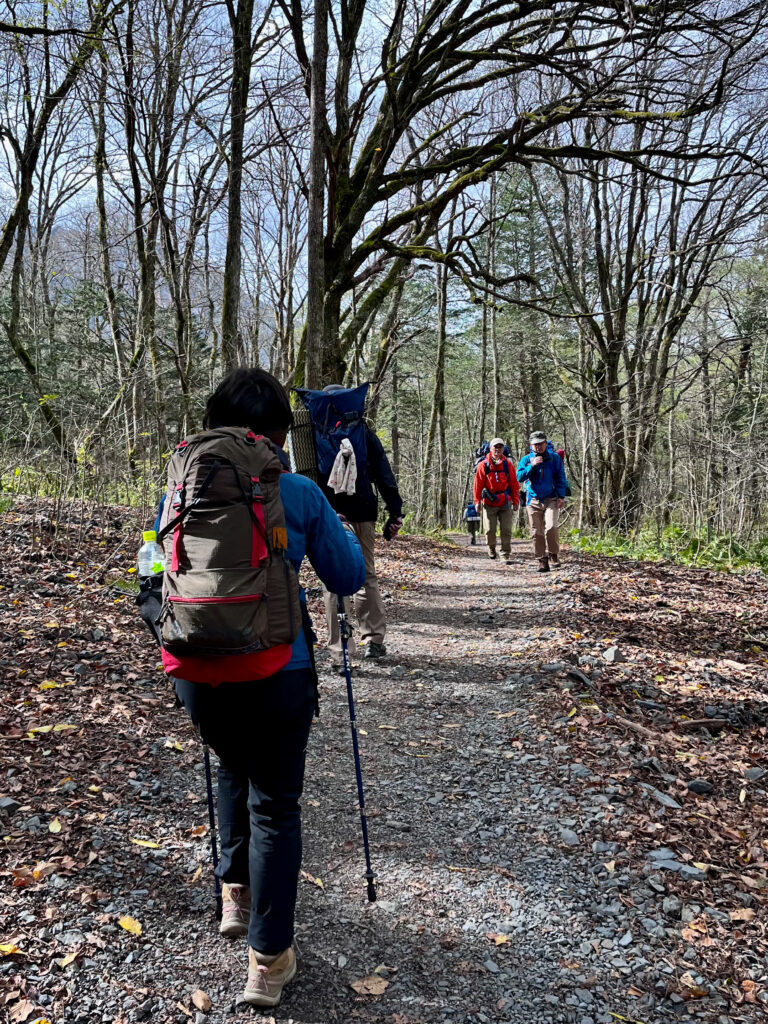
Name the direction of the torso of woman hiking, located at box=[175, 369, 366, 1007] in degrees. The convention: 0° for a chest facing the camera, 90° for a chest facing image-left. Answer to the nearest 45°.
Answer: approximately 180°

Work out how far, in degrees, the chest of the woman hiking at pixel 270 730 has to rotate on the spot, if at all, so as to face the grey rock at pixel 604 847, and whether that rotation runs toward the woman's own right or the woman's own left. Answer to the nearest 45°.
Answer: approximately 45° to the woman's own right

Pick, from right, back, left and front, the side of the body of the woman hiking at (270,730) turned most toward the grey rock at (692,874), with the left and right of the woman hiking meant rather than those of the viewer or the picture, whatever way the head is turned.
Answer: right

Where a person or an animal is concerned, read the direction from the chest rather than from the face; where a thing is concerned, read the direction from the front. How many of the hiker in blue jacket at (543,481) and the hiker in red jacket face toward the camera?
2

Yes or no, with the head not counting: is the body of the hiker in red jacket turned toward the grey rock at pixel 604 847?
yes

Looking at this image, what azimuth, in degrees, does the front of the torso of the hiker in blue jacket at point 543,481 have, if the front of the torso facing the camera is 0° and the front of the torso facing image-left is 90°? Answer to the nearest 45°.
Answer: approximately 0°

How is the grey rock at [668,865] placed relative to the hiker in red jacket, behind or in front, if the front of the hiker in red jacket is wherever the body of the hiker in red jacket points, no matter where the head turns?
in front

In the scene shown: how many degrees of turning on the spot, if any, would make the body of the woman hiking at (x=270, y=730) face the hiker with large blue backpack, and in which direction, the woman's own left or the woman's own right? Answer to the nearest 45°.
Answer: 0° — they already face them

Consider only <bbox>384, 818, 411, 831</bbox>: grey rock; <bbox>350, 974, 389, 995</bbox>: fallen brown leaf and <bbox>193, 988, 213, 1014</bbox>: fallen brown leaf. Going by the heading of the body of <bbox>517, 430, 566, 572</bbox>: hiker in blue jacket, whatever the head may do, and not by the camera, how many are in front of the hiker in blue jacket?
3
